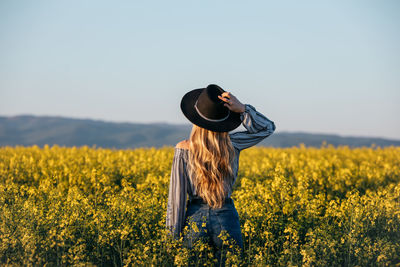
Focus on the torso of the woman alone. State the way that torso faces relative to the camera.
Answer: away from the camera

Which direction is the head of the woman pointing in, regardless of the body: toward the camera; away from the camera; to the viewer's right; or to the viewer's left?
away from the camera
